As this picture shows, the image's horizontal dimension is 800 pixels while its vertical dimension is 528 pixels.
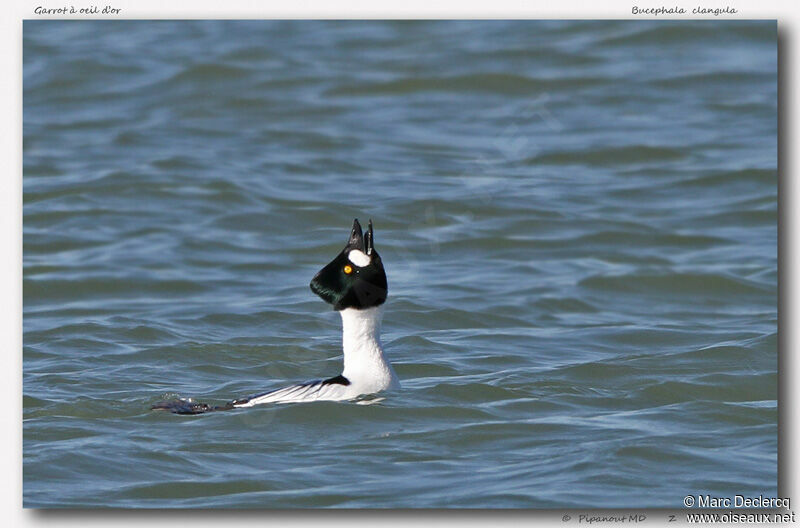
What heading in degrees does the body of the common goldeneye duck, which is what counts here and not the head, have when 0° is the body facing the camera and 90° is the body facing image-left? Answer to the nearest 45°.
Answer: approximately 270°
